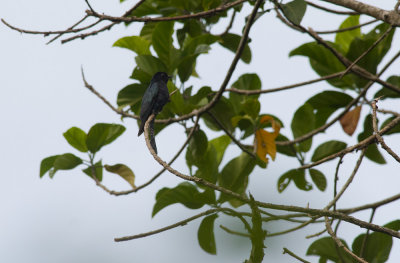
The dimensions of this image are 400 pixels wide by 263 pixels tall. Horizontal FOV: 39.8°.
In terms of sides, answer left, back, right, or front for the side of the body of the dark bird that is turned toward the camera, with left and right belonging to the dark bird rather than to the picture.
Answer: right
